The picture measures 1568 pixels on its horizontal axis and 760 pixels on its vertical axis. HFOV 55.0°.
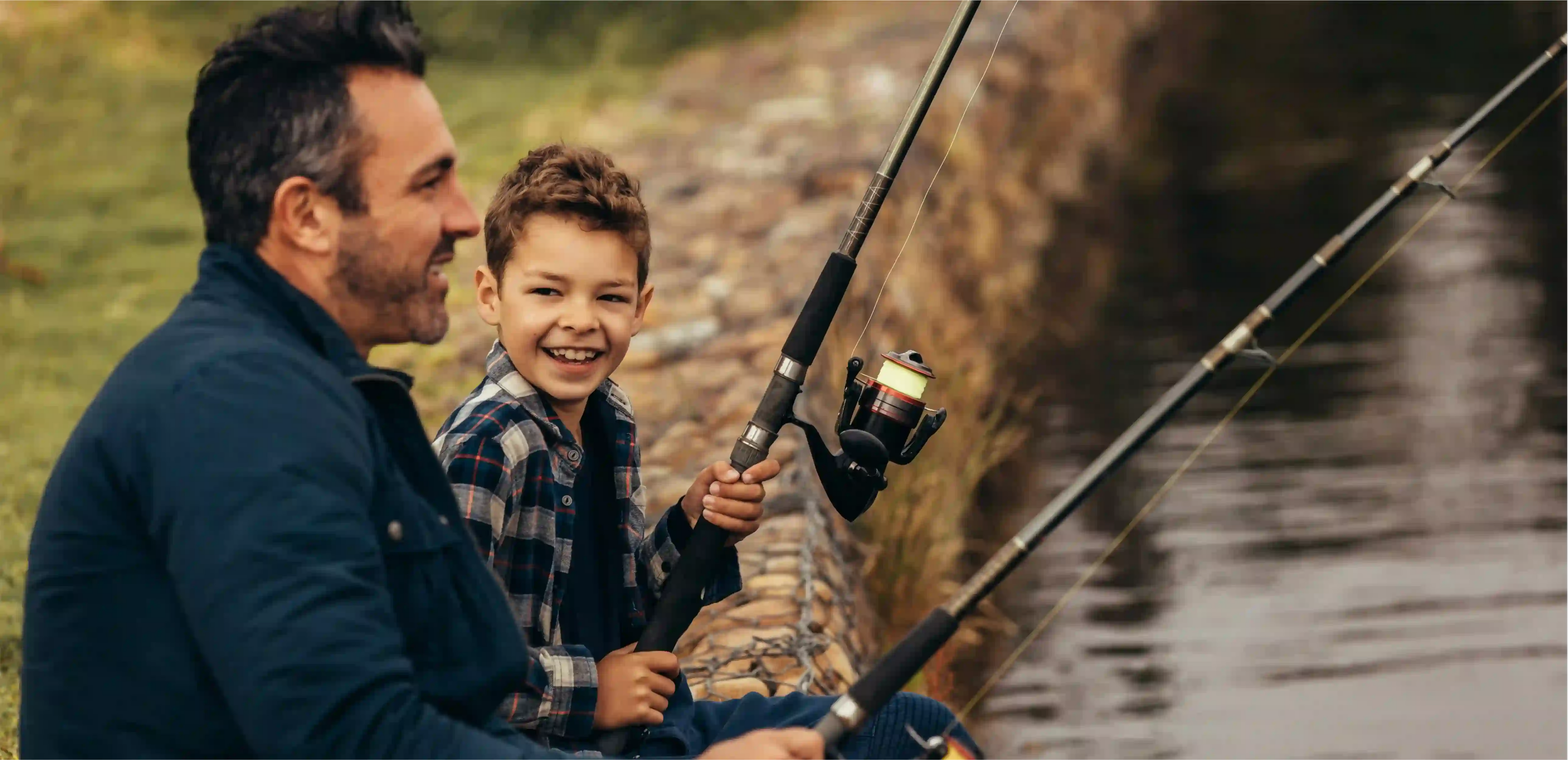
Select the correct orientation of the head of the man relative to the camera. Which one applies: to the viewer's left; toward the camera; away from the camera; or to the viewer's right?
to the viewer's right

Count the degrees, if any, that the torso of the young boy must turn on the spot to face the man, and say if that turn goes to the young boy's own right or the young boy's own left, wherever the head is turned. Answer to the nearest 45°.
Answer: approximately 45° to the young boy's own right

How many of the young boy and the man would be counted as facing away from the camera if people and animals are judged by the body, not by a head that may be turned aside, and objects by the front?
0

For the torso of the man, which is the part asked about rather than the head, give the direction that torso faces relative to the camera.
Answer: to the viewer's right
